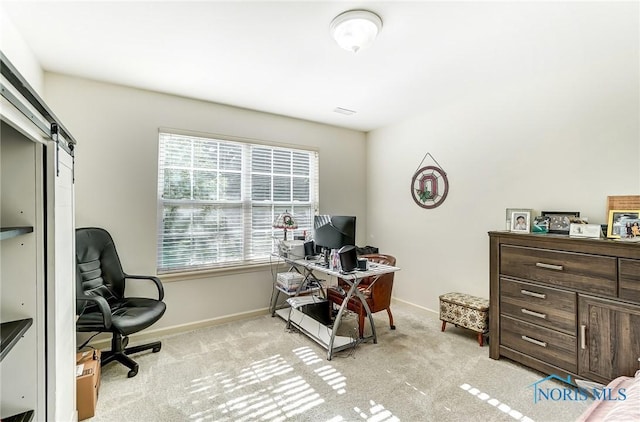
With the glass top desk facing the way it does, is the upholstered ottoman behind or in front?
in front

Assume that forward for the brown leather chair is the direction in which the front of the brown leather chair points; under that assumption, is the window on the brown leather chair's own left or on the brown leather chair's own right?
on the brown leather chair's own right

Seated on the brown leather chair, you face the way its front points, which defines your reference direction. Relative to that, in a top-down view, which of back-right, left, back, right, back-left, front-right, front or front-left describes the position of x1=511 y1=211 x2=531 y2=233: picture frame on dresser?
back-left

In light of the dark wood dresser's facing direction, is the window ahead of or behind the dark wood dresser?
ahead

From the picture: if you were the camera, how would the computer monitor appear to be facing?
facing away from the viewer and to the right of the viewer

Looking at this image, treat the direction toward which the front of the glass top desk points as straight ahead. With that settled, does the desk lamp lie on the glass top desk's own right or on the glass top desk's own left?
on the glass top desk's own left

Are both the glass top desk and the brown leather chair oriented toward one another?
yes

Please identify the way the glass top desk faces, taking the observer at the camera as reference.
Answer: facing away from the viewer and to the right of the viewer

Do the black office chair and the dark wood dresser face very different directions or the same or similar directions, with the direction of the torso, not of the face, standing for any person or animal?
very different directions

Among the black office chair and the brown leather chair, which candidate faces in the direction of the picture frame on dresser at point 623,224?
the black office chair

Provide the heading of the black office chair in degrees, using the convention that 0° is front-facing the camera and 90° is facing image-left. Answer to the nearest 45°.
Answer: approximately 315°
